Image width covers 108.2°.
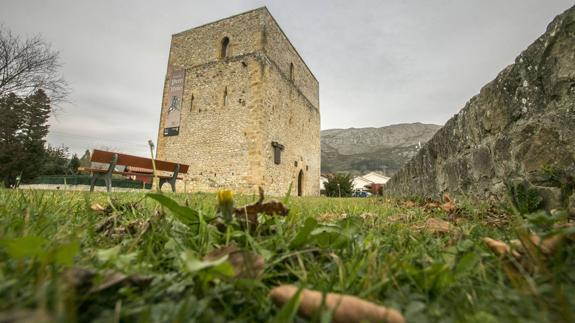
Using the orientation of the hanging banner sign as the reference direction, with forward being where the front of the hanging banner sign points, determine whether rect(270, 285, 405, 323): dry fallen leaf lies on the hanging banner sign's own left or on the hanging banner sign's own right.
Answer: on the hanging banner sign's own left

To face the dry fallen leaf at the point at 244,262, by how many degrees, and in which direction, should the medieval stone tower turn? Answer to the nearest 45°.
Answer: approximately 45° to its right

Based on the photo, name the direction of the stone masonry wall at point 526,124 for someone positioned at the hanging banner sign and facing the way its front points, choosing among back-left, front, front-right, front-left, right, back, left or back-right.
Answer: front-left

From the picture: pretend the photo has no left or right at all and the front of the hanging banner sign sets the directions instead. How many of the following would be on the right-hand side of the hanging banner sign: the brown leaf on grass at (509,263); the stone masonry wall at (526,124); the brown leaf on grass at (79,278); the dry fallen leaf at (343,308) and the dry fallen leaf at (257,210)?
0

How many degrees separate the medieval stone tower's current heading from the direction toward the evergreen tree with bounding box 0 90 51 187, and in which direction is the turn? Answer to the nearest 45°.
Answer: approximately 180°

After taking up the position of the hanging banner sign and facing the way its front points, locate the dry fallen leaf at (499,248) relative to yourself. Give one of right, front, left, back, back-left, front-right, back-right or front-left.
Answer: front-left

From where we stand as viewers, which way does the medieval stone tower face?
facing the viewer and to the right of the viewer

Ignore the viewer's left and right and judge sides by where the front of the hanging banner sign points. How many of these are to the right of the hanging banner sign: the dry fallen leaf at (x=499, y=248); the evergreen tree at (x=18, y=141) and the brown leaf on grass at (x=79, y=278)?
1

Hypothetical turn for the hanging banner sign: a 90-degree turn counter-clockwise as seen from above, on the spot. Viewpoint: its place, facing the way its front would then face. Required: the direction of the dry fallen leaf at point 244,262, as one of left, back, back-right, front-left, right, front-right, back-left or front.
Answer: front-right

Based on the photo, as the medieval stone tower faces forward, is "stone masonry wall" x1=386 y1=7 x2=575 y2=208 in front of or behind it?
in front

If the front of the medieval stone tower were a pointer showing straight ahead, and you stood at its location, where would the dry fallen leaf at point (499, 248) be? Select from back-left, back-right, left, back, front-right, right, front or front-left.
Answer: front-right

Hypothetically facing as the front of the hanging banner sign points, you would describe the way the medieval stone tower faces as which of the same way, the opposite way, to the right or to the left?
to the left

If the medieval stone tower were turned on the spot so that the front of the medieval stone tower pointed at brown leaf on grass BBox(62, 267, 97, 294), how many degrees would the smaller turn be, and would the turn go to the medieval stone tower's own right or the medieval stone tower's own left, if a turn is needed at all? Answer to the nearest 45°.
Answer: approximately 45° to the medieval stone tower's own right

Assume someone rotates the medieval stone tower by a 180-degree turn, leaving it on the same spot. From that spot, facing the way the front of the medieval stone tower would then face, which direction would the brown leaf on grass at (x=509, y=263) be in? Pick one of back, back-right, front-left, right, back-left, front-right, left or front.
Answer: back-left

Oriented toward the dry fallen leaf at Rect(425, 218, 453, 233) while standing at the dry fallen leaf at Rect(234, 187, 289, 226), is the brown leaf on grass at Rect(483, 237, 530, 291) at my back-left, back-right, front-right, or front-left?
front-right

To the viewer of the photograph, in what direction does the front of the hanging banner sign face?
facing the viewer and to the left of the viewer
